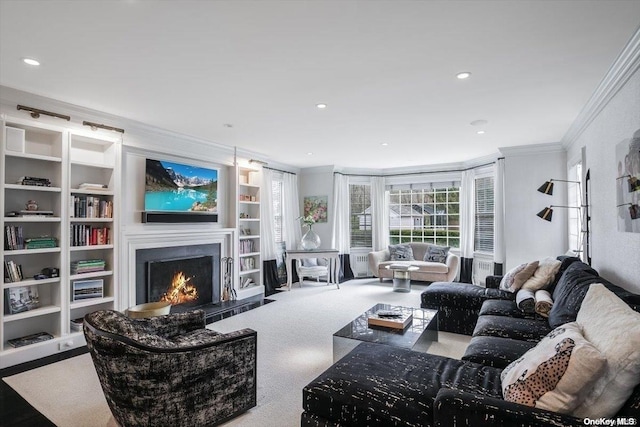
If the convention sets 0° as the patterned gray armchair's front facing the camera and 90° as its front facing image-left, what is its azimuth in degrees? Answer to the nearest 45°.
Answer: approximately 225°

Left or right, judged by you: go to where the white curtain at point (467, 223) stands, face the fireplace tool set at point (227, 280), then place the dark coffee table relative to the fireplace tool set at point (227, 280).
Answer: left

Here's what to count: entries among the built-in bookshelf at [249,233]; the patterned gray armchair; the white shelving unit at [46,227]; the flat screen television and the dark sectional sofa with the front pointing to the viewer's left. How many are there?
1

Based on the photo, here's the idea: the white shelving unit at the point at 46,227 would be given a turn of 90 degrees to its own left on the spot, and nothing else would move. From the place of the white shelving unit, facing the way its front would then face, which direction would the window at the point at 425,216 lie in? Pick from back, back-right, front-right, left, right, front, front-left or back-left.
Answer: front-right

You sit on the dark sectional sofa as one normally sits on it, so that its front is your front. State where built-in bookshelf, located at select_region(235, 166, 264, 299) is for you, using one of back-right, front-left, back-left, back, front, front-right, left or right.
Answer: front-right

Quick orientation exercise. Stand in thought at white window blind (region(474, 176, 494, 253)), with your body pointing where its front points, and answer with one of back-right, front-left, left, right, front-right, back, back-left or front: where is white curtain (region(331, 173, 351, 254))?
front-right

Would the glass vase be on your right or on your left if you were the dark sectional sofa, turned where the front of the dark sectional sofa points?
on your right

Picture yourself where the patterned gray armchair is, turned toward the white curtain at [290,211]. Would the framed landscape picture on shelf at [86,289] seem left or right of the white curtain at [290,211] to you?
left

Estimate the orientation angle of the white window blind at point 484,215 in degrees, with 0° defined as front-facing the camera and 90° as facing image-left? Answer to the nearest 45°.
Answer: approximately 45°

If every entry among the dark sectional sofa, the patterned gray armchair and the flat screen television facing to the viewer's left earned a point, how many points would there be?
1

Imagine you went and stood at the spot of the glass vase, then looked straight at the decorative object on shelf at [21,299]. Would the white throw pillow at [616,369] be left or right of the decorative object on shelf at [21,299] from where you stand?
left

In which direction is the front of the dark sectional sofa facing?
to the viewer's left

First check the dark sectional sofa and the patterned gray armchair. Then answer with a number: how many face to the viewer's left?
1

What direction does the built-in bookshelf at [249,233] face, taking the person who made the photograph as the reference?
facing the viewer and to the right of the viewer

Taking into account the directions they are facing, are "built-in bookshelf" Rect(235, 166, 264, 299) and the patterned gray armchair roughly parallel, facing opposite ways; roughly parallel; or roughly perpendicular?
roughly perpendicular
